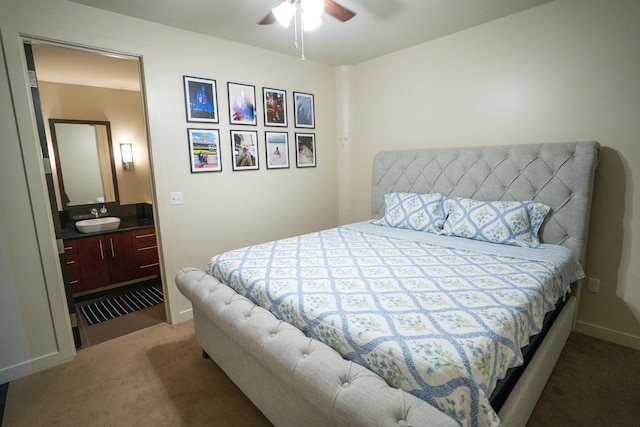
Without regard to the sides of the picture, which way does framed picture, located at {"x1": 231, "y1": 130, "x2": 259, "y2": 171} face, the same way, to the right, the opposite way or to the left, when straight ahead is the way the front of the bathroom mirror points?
the same way

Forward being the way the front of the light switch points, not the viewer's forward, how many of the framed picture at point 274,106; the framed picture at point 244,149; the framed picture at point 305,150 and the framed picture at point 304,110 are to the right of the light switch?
0

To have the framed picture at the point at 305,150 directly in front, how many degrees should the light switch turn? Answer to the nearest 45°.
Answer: approximately 90° to its left

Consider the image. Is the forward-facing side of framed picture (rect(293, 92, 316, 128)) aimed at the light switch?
no

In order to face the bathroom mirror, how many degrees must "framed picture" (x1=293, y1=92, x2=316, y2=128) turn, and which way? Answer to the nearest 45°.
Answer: approximately 135° to its right

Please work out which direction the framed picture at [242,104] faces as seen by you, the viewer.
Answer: facing the viewer and to the right of the viewer

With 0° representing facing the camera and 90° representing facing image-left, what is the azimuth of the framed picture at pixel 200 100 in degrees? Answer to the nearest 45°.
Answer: approximately 315°

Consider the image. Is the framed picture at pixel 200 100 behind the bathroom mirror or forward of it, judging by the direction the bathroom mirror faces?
forward

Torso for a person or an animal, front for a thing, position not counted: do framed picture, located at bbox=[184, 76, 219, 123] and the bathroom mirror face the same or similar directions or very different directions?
same or similar directions

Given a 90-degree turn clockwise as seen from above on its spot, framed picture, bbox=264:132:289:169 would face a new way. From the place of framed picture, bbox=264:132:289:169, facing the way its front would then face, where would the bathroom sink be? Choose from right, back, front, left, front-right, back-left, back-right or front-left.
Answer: front-right

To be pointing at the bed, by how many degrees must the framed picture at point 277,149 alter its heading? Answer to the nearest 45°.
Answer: approximately 45° to its right

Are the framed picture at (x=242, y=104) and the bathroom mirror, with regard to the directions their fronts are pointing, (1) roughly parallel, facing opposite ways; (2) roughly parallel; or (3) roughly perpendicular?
roughly parallel

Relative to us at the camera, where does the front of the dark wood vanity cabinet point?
facing the viewer

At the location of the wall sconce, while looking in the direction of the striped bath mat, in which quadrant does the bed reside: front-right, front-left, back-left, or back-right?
front-left

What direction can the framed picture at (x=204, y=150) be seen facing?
toward the camera

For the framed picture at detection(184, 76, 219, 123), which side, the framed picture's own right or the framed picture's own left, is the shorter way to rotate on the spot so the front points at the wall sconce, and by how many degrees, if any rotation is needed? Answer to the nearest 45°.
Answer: approximately 180°

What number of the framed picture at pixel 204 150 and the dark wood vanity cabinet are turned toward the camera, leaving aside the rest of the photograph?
2
